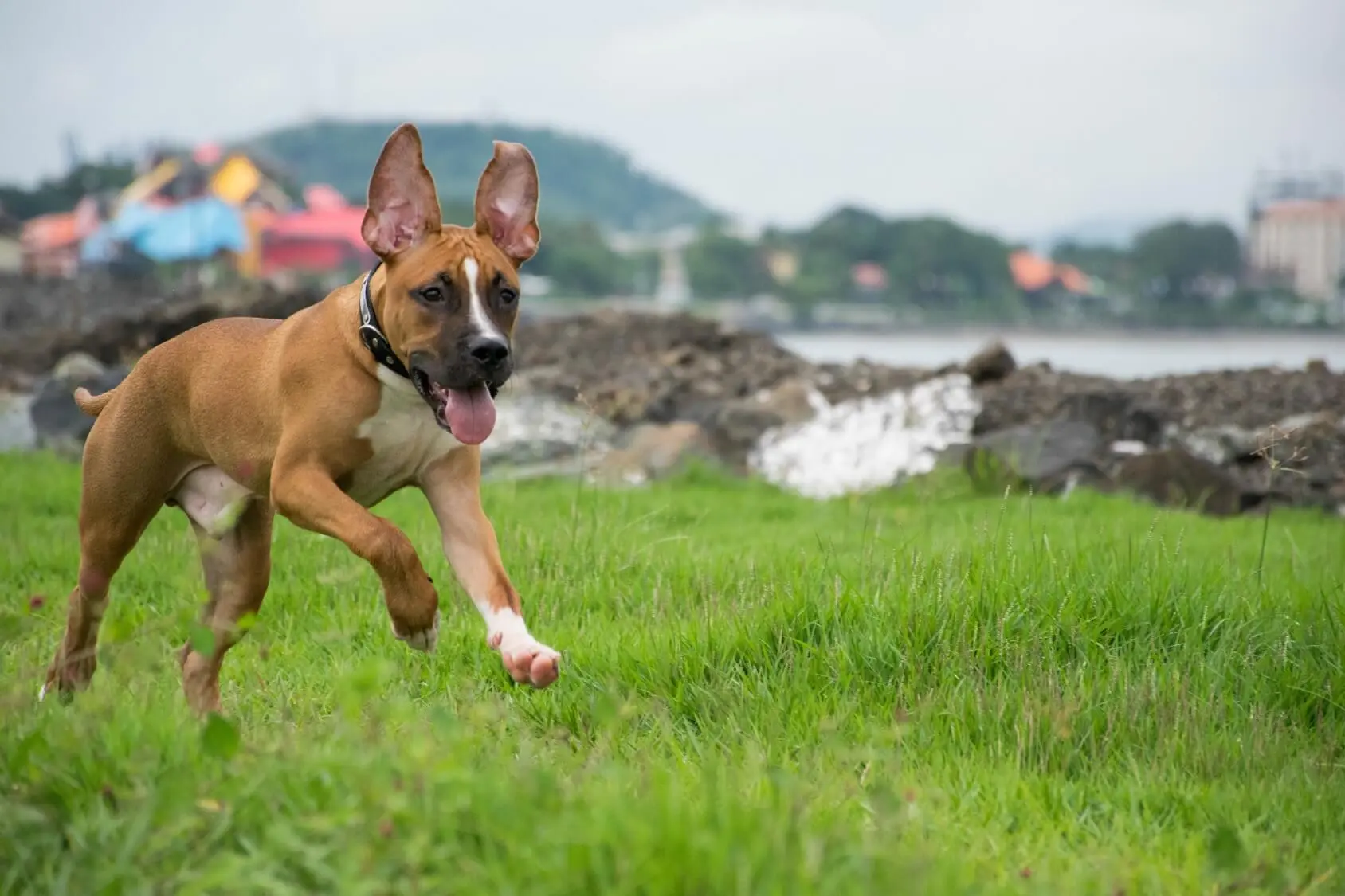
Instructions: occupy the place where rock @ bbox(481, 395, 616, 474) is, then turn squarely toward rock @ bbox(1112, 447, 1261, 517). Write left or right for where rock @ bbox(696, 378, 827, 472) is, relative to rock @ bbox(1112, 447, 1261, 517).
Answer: left

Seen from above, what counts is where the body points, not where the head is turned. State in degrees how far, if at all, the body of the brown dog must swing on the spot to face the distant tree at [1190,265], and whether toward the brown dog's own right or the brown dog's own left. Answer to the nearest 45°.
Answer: approximately 90° to the brown dog's own left

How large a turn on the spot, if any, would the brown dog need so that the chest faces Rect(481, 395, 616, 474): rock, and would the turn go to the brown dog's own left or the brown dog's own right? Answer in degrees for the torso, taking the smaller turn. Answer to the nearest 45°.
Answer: approximately 135° to the brown dog's own left

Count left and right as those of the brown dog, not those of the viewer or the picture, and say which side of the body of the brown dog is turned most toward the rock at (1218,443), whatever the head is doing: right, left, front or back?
left

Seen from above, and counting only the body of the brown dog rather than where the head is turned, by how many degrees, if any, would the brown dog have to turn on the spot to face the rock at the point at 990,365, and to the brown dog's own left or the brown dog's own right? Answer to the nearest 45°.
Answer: approximately 90° to the brown dog's own left

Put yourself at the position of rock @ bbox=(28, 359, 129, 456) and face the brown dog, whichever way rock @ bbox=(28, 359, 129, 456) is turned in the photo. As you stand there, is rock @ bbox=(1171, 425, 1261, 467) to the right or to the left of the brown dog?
left

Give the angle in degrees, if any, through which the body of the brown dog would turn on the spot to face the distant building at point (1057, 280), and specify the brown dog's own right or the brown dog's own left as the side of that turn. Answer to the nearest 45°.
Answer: approximately 90° to the brown dog's own left

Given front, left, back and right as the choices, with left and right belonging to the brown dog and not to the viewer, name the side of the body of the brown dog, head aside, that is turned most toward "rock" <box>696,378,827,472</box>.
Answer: left
